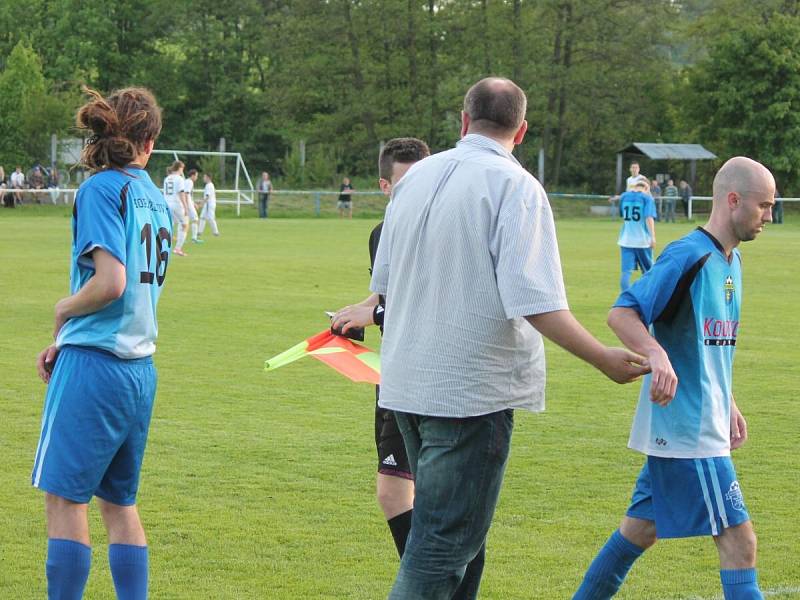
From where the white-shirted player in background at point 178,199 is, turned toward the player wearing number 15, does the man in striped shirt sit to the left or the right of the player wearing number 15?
right

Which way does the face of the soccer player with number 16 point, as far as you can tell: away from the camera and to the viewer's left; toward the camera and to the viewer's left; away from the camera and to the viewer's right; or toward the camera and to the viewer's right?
away from the camera and to the viewer's right

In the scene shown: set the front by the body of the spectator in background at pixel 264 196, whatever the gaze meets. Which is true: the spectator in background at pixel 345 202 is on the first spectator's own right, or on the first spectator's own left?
on the first spectator's own left

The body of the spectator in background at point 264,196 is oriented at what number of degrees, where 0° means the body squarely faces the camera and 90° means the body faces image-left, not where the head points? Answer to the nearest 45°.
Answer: approximately 0°

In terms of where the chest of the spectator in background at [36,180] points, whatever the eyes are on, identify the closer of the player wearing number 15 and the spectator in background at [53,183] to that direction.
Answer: the player wearing number 15

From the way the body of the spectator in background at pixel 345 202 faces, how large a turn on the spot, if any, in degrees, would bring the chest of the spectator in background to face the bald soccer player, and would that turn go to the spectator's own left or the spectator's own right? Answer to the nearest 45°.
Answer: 0° — they already face them

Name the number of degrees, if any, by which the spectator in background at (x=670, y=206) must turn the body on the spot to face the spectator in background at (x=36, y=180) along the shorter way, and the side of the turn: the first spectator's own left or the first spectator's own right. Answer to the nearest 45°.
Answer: approximately 90° to the first spectator's own right

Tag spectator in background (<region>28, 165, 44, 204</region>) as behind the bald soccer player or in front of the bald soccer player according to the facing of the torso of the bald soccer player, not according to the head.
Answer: behind

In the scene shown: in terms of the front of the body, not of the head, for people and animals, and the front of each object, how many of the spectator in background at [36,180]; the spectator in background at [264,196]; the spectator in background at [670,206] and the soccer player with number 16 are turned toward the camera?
3

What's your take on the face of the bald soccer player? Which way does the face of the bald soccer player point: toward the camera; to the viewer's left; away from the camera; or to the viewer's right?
to the viewer's right

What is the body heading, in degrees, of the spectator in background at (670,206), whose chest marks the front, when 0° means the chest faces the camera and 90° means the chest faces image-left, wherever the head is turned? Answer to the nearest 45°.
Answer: approximately 0°

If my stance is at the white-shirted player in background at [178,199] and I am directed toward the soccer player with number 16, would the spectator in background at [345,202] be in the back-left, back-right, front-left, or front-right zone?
back-left
